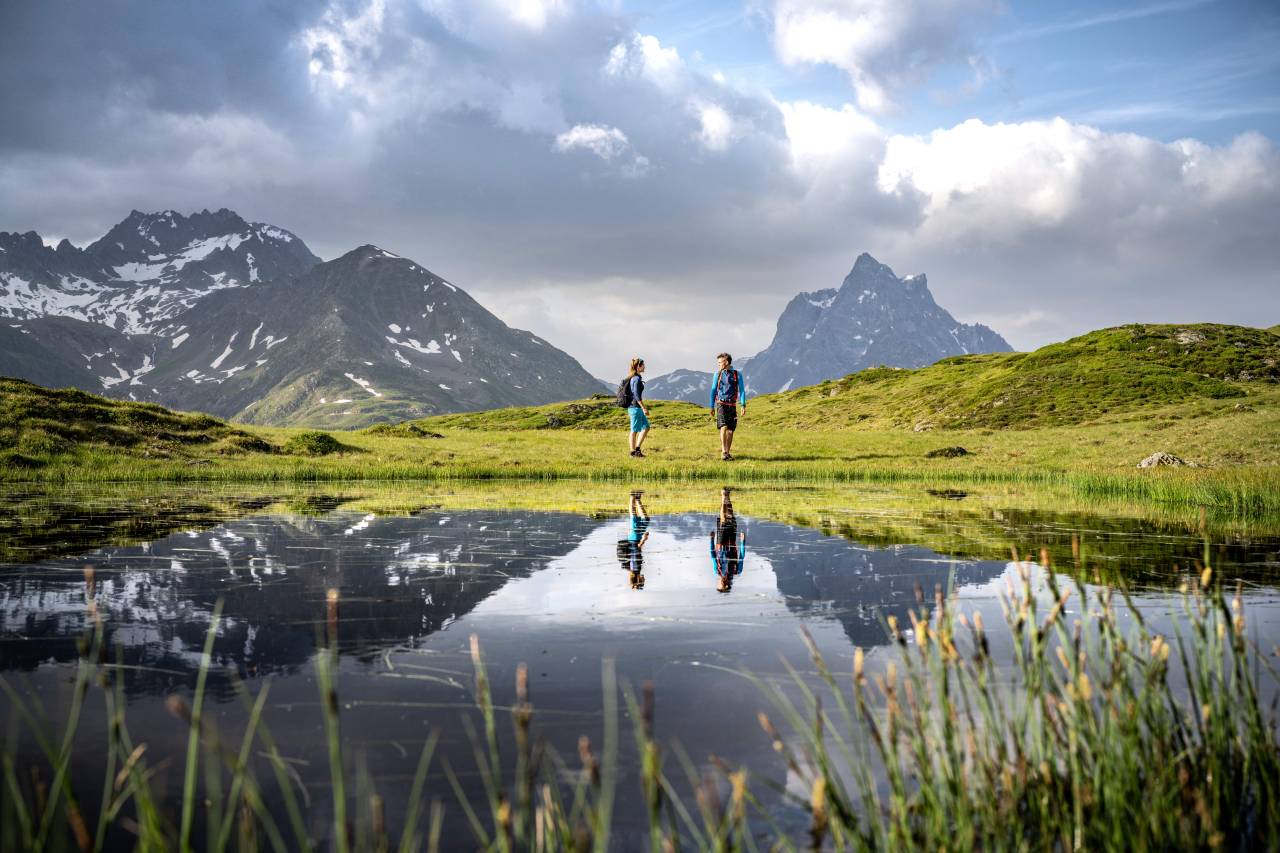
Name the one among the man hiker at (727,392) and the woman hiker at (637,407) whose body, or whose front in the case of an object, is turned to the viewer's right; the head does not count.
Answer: the woman hiker

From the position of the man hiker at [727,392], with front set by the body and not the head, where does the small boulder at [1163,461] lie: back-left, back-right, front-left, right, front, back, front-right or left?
left

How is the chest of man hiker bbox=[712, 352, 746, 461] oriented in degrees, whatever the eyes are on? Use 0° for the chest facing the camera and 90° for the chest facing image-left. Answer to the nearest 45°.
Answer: approximately 0°

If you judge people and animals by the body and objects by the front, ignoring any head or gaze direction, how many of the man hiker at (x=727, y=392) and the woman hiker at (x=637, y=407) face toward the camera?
1

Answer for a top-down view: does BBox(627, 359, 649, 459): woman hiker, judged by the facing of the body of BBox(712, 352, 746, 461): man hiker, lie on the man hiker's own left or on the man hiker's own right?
on the man hiker's own right

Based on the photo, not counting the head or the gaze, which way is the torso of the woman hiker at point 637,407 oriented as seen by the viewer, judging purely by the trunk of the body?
to the viewer's right

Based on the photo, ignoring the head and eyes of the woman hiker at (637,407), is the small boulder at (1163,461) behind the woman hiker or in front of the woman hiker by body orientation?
in front

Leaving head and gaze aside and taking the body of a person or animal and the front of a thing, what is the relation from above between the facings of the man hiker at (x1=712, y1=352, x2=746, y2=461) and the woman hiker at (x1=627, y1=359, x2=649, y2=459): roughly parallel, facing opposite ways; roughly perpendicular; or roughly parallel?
roughly perpendicular

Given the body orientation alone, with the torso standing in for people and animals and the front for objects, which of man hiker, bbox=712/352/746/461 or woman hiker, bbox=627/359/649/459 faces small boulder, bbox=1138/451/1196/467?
the woman hiker

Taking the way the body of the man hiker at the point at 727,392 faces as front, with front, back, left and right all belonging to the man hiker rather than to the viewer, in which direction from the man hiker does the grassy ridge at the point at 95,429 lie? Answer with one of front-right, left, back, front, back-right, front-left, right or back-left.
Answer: right

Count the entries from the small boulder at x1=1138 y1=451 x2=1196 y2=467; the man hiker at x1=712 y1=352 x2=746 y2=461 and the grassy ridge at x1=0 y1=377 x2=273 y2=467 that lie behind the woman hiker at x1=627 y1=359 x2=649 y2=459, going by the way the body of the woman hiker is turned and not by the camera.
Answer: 1
